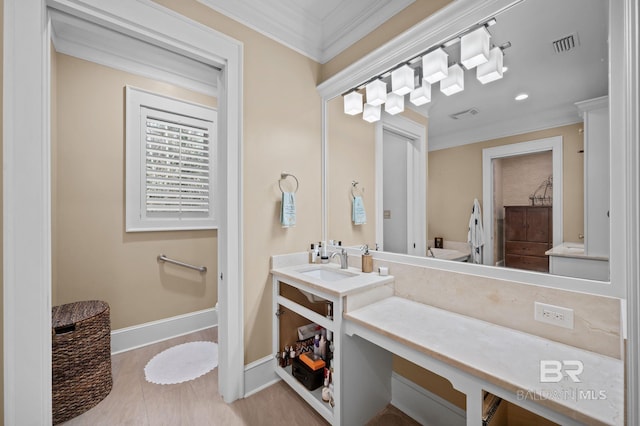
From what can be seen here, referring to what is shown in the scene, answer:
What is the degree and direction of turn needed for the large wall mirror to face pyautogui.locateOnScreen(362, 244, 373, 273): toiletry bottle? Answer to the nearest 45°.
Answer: approximately 45° to its right

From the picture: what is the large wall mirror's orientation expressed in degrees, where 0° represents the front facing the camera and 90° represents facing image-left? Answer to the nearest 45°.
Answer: approximately 45°

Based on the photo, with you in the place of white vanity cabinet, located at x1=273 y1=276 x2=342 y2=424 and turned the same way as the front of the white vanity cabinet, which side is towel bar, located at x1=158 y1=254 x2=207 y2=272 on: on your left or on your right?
on your right

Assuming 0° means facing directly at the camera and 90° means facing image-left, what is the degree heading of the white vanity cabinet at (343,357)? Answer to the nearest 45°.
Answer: approximately 45°

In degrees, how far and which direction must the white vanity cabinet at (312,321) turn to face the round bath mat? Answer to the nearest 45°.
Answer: approximately 90° to its right

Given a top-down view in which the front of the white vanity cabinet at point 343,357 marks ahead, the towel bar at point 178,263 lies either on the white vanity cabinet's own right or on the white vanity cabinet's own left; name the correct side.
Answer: on the white vanity cabinet's own right
